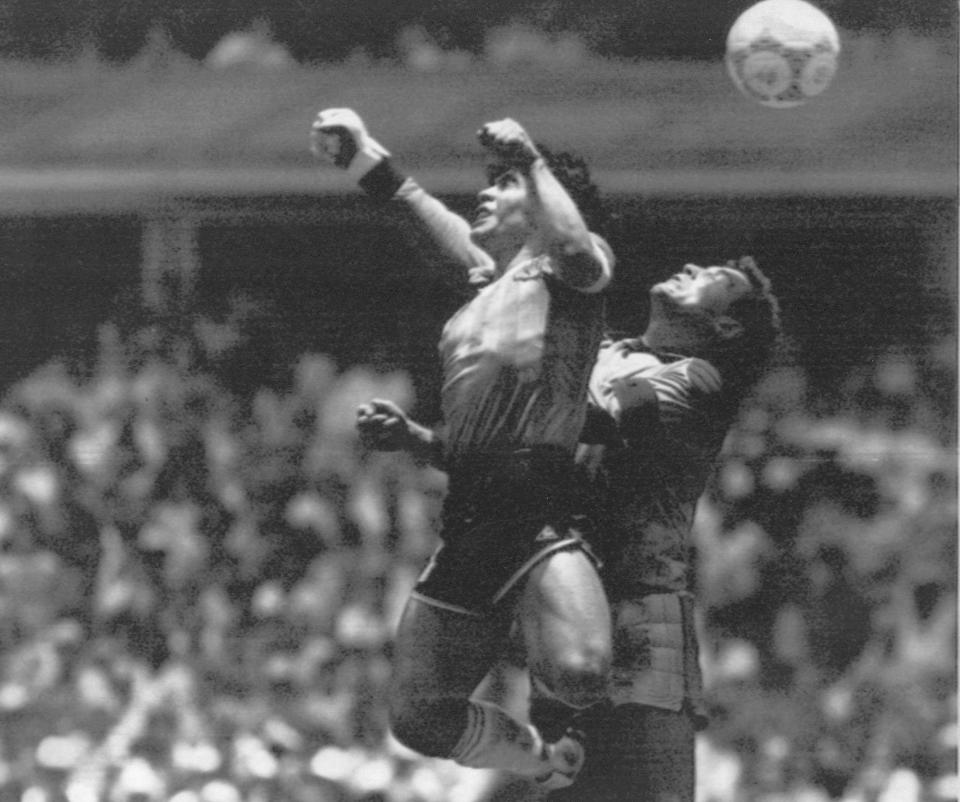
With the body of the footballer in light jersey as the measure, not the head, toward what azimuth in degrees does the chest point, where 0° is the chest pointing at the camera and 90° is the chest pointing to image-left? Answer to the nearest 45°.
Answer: approximately 45°

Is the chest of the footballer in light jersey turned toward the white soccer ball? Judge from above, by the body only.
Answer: no
